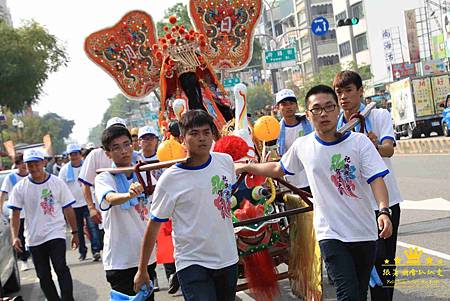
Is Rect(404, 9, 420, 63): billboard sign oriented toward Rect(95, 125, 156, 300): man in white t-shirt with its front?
yes

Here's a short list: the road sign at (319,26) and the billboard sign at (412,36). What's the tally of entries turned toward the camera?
2

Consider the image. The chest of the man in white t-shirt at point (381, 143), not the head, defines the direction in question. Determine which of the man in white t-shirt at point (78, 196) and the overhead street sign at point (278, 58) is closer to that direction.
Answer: the man in white t-shirt

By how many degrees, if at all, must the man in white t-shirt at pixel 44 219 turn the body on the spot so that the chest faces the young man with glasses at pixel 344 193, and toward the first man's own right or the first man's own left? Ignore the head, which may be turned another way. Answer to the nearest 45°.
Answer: approximately 45° to the first man's own left

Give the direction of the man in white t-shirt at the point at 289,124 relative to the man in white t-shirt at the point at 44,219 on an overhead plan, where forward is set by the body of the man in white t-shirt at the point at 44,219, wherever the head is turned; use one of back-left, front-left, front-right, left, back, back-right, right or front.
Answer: left

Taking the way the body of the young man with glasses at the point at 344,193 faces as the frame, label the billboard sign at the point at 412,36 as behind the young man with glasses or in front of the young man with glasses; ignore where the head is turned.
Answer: behind

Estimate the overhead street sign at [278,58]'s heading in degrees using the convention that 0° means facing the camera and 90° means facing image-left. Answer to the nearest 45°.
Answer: approximately 0°

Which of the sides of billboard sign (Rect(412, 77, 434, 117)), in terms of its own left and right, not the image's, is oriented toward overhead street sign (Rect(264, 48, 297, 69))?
right
